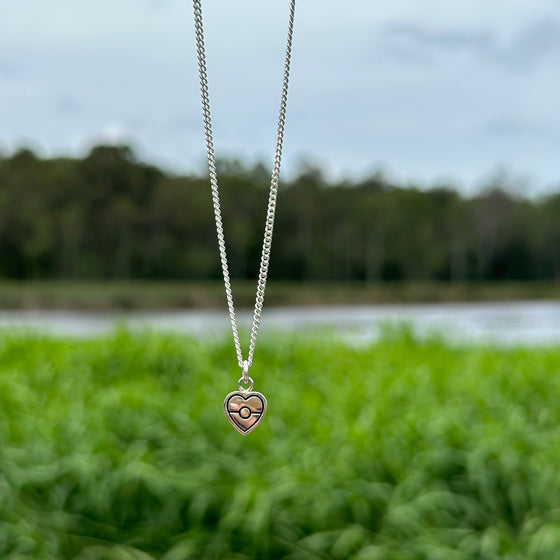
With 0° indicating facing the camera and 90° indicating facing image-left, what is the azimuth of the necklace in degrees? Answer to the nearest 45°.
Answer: approximately 0°
